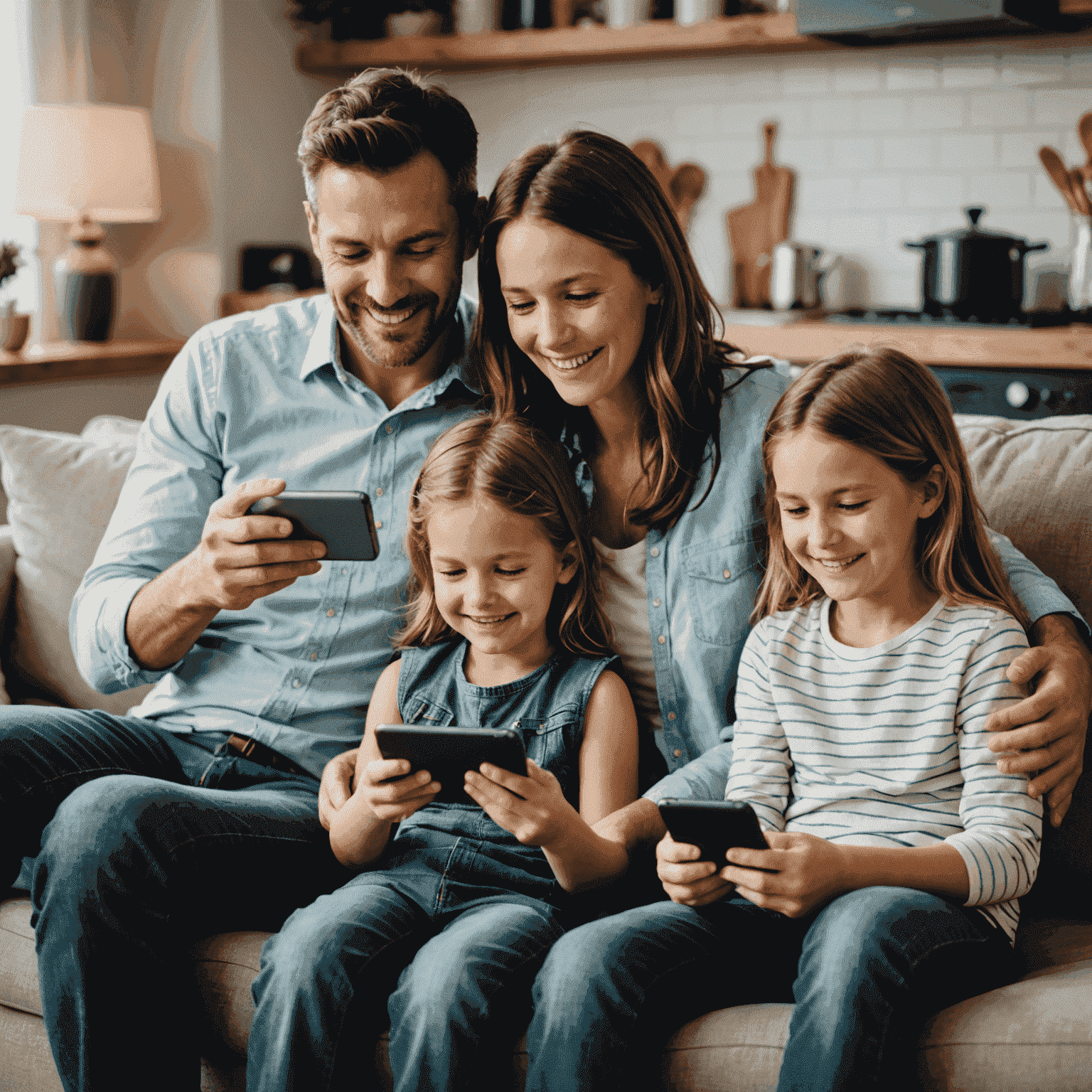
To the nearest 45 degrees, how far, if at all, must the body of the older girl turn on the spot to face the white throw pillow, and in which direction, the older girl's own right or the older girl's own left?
approximately 90° to the older girl's own right

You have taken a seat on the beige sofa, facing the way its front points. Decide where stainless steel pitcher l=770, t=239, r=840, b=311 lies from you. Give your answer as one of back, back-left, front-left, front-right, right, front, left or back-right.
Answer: back

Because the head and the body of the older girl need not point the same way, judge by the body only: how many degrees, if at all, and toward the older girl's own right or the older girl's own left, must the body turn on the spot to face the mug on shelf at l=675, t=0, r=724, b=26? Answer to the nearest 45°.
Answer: approximately 135° to the older girl's own right

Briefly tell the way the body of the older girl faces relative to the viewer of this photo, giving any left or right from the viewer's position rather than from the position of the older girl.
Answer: facing the viewer and to the left of the viewer

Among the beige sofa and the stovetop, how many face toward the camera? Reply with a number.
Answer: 2

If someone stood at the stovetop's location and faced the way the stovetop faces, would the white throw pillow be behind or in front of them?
in front

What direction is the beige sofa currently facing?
toward the camera

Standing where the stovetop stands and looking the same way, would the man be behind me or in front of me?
in front

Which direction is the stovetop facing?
toward the camera

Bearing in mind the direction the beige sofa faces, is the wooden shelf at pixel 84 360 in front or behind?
behind
